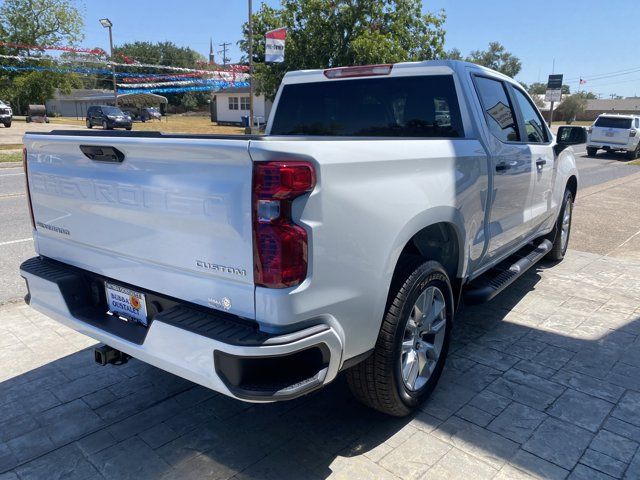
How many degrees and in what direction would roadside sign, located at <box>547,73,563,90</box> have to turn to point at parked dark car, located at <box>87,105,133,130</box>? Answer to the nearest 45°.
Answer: approximately 45° to its right

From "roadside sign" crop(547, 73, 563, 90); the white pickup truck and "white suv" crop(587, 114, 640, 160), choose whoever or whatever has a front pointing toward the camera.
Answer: the roadside sign

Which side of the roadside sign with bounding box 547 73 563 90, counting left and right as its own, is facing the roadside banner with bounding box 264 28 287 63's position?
right

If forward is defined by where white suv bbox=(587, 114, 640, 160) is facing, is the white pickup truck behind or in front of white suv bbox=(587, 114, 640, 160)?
behind

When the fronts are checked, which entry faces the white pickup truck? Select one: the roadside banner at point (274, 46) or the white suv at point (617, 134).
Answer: the roadside banner

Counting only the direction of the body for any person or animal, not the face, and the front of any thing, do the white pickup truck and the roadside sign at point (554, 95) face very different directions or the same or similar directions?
very different directions

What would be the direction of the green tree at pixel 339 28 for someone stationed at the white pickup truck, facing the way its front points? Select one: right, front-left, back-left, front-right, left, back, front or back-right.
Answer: front-left

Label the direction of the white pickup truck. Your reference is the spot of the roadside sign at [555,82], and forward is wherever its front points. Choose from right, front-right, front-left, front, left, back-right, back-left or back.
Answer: front

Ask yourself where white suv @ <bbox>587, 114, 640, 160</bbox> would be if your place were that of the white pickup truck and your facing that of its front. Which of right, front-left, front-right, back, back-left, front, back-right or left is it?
front

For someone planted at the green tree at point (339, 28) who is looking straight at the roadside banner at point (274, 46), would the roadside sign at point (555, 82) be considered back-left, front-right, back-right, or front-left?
back-left

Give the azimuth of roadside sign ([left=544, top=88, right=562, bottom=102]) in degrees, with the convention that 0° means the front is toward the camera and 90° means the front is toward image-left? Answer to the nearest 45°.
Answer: approximately 0°

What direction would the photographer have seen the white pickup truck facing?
facing away from the viewer and to the right of the viewer

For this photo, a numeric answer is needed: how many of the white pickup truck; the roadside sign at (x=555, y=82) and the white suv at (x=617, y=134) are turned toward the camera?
1

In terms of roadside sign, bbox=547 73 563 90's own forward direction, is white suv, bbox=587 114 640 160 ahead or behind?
ahead

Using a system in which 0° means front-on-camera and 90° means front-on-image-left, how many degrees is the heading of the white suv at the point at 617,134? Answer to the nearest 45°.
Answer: approximately 225°
